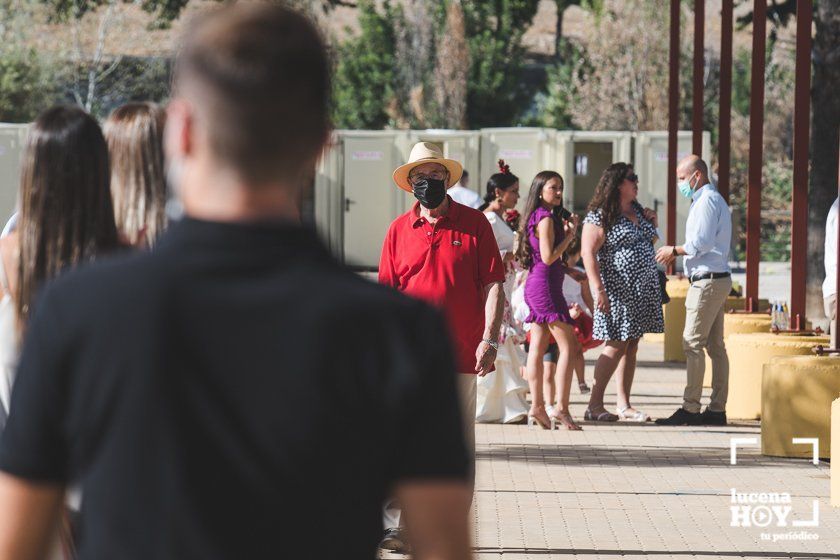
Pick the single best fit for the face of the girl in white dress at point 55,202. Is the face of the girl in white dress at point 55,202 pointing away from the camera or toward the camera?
away from the camera

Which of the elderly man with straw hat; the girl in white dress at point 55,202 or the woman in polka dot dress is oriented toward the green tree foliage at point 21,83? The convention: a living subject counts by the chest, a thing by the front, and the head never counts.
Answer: the girl in white dress

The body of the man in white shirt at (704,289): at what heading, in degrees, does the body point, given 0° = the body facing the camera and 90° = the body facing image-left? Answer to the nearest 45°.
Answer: approximately 90°

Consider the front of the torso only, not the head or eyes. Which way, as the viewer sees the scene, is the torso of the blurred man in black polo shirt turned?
away from the camera

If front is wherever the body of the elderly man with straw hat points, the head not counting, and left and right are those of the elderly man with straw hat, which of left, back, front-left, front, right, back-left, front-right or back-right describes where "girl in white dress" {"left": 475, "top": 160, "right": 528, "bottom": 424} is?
back

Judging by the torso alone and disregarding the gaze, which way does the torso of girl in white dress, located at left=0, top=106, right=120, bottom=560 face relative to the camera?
away from the camera

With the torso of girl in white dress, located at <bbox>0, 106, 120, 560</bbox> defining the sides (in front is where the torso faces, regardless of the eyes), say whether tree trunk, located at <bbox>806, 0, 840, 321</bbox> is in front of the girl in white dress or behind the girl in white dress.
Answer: in front

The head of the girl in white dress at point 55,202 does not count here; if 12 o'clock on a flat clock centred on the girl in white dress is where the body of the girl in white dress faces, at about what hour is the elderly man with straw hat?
The elderly man with straw hat is roughly at 1 o'clock from the girl in white dress.

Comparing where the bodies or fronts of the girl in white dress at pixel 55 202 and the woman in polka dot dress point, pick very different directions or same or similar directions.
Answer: very different directions
